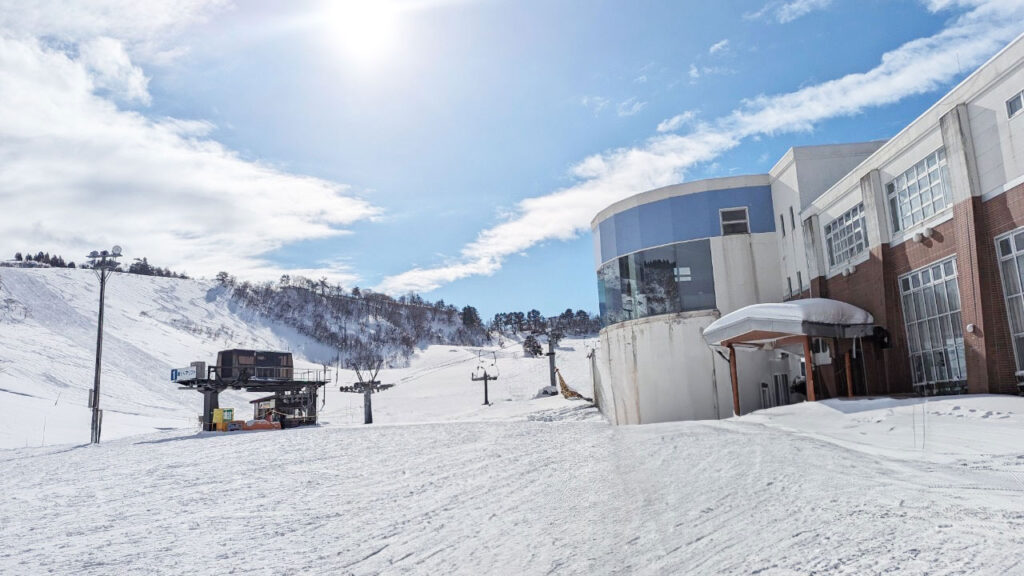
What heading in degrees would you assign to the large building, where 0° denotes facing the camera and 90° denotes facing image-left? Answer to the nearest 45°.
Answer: approximately 45°

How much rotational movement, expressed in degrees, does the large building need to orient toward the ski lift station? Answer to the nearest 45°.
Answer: approximately 45° to its right
